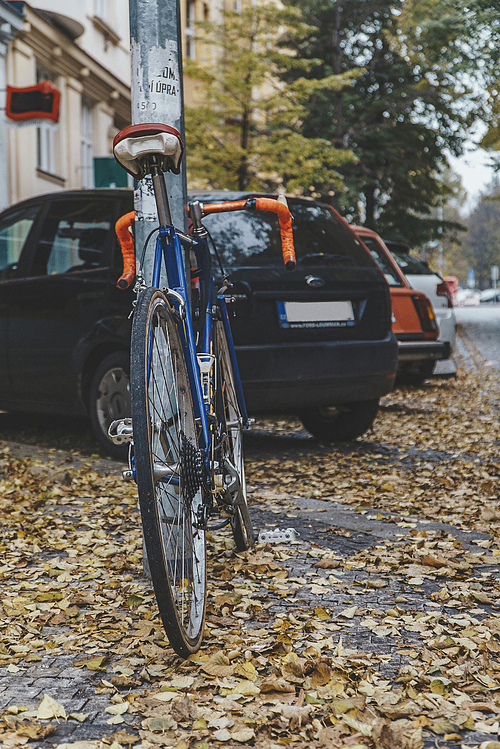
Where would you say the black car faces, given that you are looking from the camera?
facing away from the viewer and to the left of the viewer

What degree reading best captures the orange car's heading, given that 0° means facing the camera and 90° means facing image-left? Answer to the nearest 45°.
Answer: approximately 135°

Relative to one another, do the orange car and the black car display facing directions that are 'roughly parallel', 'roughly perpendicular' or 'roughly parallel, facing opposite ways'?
roughly parallel

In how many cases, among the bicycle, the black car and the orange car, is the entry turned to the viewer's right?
0

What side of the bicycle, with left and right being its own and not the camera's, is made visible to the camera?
back

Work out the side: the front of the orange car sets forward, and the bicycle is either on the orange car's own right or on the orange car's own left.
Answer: on the orange car's own left

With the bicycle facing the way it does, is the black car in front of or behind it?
in front

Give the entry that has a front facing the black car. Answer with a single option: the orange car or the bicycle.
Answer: the bicycle

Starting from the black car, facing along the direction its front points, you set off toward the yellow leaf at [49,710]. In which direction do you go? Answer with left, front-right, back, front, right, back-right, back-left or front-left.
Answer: back-left

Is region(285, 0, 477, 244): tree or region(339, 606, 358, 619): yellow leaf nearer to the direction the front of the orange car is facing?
the tree

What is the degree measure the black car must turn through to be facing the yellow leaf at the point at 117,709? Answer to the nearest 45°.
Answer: approximately 135° to its left

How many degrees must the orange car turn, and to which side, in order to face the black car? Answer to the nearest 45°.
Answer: approximately 135° to its left

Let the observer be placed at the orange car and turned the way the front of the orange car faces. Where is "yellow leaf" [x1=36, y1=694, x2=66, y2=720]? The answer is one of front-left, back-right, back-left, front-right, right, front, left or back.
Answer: back-left

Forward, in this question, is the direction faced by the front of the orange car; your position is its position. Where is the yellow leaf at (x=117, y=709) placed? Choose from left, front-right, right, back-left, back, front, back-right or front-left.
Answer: back-left

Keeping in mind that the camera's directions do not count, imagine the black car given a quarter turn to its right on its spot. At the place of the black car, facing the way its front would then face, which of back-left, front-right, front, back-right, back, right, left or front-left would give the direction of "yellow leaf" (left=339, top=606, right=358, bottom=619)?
back-right
